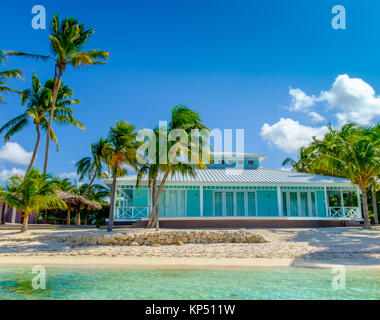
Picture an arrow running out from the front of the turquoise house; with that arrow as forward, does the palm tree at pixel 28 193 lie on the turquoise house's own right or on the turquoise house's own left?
on the turquoise house's own right

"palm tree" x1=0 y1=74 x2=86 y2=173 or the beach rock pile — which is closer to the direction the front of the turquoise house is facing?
the beach rock pile

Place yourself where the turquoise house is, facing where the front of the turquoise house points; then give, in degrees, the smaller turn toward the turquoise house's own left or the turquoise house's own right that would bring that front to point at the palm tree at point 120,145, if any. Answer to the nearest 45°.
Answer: approximately 45° to the turquoise house's own right

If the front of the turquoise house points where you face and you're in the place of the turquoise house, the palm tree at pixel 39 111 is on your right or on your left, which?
on your right

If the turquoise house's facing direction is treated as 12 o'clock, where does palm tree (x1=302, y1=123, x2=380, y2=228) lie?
The palm tree is roughly at 10 o'clock from the turquoise house.

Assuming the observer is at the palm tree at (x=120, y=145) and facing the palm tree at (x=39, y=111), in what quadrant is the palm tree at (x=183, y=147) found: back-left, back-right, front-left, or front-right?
back-right

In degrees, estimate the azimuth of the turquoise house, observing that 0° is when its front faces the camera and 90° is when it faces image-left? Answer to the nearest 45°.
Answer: approximately 0°

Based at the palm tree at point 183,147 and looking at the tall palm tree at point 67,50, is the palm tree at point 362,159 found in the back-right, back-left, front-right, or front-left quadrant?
back-right

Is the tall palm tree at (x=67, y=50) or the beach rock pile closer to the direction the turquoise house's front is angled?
the beach rock pile
